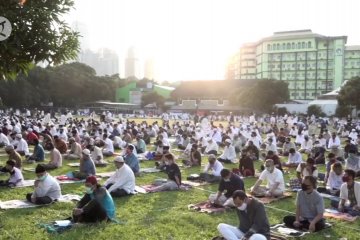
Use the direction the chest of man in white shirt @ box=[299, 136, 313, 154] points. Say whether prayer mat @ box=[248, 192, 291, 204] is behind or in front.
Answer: in front

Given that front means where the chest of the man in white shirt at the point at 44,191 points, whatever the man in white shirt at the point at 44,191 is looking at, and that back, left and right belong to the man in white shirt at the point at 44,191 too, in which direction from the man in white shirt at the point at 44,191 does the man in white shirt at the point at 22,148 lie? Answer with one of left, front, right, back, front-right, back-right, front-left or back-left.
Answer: back-right

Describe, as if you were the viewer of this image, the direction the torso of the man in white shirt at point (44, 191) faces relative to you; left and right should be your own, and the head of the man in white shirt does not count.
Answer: facing the viewer and to the left of the viewer

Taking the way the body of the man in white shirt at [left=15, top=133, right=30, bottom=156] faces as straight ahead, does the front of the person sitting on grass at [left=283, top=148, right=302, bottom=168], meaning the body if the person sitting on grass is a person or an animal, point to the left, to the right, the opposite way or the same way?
the same way

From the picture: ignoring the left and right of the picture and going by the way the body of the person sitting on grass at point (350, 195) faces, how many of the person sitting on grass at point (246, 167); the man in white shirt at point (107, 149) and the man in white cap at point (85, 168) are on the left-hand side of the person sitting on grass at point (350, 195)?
0

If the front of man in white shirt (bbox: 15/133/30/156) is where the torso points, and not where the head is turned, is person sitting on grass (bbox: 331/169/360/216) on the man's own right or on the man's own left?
on the man's own left

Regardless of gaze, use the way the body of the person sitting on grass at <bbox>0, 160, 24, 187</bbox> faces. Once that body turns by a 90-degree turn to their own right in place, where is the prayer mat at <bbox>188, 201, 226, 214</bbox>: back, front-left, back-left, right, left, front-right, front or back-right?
back-right

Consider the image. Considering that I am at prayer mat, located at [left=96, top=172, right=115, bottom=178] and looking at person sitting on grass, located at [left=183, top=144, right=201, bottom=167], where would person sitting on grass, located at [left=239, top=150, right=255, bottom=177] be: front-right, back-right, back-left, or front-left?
front-right

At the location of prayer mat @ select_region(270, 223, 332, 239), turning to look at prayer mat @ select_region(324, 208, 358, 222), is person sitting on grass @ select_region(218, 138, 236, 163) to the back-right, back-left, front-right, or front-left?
front-left

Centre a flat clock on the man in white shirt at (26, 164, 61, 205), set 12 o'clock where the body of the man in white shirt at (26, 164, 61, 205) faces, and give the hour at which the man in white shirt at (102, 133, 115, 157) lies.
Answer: the man in white shirt at (102, 133, 115, 157) is roughly at 5 o'clock from the man in white shirt at (26, 164, 61, 205).

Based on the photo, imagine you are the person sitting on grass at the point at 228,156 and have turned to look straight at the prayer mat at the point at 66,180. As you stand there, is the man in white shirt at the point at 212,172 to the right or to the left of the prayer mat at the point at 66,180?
left

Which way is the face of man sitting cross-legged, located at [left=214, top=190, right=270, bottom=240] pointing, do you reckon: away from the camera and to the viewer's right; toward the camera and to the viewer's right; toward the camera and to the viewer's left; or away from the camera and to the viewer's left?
toward the camera and to the viewer's left

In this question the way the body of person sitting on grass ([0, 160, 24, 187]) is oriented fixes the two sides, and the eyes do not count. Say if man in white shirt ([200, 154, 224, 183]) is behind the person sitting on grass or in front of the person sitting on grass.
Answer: behind

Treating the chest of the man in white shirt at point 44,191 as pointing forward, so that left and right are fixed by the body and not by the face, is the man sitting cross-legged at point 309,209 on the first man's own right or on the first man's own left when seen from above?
on the first man's own left
